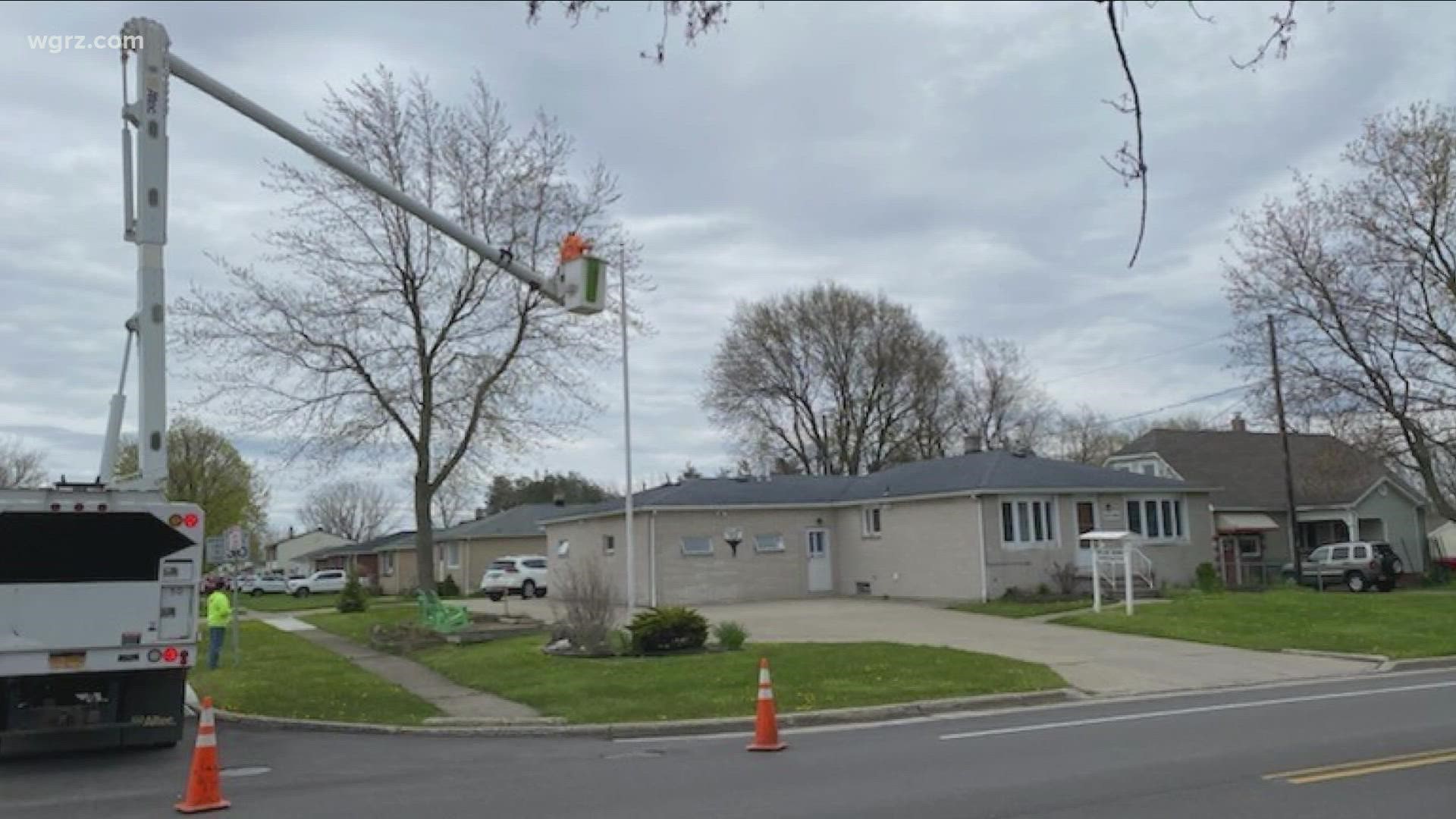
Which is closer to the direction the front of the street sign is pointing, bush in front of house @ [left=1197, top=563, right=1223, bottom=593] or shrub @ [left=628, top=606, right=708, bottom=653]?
the shrub

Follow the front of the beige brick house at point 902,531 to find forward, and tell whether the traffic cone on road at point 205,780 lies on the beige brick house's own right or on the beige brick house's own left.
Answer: on the beige brick house's own right

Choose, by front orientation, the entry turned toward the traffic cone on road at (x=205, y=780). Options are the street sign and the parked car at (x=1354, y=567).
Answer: the street sign

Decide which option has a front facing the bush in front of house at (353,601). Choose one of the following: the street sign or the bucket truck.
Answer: the bucket truck

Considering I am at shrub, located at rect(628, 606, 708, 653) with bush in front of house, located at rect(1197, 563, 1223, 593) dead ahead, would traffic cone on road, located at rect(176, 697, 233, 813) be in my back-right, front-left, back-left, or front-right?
back-right

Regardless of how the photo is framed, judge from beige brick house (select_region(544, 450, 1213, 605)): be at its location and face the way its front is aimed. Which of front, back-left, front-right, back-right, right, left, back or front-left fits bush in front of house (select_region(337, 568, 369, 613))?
back-right

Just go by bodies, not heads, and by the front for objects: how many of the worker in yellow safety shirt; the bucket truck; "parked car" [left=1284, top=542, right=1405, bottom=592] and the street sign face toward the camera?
1

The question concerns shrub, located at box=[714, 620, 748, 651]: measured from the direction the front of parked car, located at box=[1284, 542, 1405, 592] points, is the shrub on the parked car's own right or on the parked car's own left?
on the parked car's own left

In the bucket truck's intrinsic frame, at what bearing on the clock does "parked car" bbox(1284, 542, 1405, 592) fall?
The parked car is roughly at 2 o'clock from the bucket truck.

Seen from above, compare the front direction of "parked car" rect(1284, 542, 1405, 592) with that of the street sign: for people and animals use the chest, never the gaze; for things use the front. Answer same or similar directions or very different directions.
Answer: very different directions
